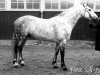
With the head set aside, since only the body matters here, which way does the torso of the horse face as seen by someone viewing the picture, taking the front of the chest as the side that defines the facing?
to the viewer's right
